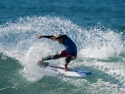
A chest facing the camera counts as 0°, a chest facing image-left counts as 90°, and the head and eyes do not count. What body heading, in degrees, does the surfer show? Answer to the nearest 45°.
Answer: approximately 90°
